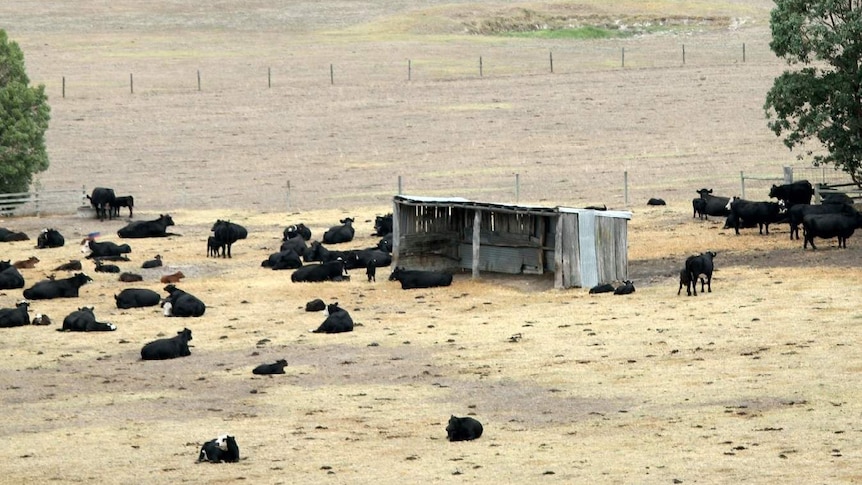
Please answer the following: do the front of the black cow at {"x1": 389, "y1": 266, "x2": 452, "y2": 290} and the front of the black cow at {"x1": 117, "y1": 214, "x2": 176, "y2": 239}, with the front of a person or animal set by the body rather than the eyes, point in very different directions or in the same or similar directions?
very different directions

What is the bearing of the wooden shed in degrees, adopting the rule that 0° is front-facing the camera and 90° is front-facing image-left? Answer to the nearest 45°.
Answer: approximately 45°

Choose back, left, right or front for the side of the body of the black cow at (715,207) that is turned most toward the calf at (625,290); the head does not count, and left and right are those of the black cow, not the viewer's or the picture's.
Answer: left

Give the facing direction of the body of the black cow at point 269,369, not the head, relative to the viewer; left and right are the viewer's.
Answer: facing to the right of the viewer

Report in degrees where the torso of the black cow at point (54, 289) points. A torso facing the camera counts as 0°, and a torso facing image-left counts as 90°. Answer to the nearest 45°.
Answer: approximately 270°

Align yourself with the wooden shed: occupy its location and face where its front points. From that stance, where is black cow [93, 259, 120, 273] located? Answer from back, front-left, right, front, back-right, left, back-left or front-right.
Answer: front-right

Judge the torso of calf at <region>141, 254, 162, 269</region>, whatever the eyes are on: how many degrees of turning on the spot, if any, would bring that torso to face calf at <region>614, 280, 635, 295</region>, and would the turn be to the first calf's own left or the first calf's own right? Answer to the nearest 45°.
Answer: approximately 45° to the first calf's own right

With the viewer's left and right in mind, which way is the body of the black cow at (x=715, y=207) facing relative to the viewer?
facing to the left of the viewer

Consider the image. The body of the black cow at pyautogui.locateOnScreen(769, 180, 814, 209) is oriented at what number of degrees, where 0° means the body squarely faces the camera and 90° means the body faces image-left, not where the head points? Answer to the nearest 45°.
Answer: approximately 90°

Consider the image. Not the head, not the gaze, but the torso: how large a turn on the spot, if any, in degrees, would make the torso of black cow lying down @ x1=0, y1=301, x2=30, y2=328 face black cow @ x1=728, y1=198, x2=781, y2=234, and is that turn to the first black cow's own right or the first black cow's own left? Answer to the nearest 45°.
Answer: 0° — it already faces it
